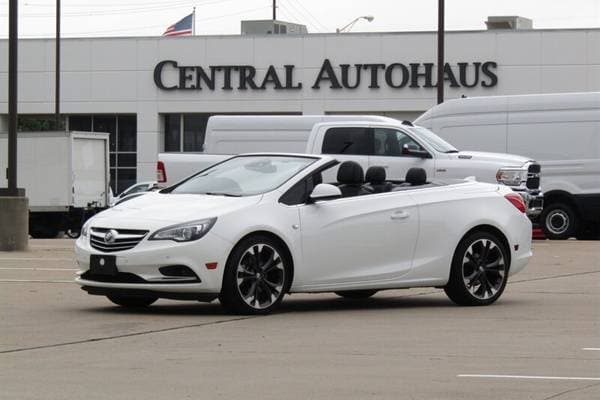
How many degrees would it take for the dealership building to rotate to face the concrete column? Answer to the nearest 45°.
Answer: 0° — it already faces it

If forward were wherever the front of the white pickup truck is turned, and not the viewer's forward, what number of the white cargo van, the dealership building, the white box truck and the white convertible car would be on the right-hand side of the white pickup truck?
1

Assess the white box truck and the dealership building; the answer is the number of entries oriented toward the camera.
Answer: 1

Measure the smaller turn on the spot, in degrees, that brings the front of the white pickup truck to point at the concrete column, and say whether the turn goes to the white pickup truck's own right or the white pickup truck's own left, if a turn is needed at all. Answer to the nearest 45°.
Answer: approximately 180°

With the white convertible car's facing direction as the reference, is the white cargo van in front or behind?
behind

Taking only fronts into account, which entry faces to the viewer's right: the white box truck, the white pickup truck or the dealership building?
the white pickup truck

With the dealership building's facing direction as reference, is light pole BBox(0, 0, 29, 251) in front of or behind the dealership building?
in front

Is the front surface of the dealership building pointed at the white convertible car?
yes

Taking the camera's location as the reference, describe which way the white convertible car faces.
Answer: facing the viewer and to the left of the viewer

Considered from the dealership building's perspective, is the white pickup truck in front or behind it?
in front

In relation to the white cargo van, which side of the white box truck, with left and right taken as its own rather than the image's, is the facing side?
back

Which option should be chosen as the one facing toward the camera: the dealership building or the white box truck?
the dealership building

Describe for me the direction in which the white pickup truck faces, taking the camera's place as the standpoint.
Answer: facing to the right of the viewer

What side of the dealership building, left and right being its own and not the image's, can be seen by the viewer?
front

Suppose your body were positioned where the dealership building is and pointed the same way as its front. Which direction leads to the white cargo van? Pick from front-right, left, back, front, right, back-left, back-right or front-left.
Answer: front

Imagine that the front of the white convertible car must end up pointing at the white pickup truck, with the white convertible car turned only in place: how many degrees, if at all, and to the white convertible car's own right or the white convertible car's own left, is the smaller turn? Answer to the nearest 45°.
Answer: approximately 135° to the white convertible car's own right

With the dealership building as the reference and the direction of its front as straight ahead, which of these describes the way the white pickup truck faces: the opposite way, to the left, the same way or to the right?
to the left

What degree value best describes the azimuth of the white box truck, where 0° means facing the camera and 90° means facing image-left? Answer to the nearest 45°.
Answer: approximately 135°

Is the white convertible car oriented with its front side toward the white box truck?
no

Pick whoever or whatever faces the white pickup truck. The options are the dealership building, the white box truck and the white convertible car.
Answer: the dealership building
